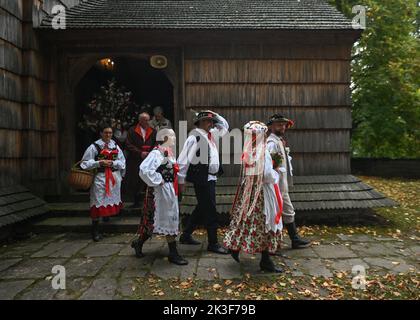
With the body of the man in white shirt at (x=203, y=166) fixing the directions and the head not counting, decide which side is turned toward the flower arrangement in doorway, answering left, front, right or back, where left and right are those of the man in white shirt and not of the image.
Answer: back

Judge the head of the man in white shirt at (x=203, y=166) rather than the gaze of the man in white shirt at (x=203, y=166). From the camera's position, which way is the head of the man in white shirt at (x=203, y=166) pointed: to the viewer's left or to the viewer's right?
to the viewer's right

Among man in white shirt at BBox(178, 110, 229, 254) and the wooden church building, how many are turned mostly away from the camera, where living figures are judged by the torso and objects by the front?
0

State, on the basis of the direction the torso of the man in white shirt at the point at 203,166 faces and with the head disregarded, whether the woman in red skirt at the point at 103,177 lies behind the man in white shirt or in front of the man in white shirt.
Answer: behind

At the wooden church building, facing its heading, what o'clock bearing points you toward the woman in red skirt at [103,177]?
The woman in red skirt is roughly at 2 o'clock from the wooden church building.

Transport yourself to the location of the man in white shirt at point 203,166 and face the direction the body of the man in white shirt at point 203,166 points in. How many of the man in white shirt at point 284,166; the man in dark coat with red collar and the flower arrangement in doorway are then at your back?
2

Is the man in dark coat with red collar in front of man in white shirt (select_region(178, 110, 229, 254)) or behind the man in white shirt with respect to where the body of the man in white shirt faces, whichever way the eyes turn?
behind

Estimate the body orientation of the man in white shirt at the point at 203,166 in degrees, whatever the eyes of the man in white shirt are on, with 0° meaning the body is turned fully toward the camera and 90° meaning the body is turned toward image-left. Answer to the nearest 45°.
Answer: approximately 315°

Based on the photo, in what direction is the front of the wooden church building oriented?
toward the camera

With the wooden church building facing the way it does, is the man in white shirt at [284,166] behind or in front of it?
in front

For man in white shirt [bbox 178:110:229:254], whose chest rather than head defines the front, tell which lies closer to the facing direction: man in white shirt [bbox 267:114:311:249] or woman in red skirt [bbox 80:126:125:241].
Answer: the man in white shirt
